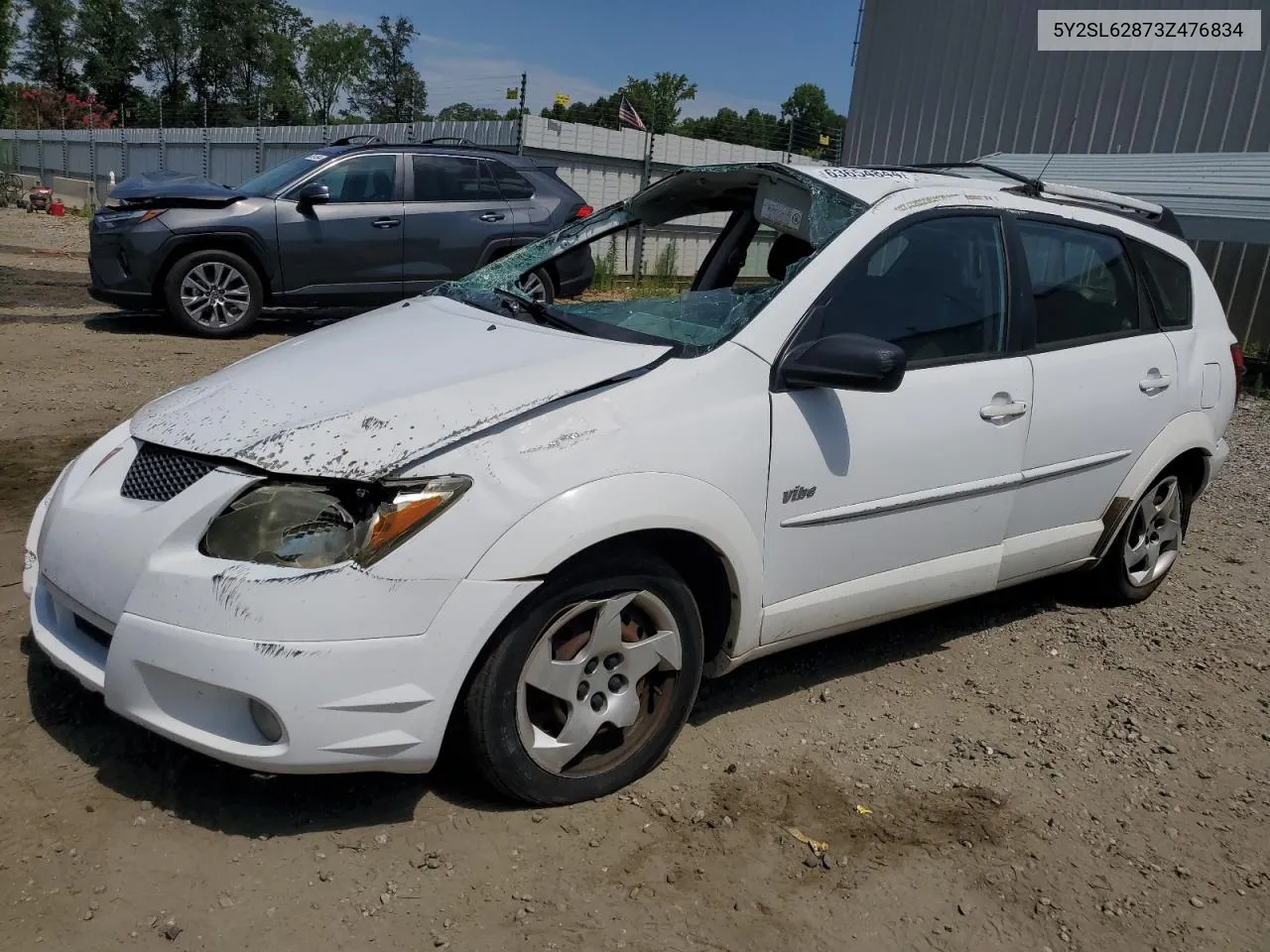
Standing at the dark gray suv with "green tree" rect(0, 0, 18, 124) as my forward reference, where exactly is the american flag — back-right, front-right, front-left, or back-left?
front-right

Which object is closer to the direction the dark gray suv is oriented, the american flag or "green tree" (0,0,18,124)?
the green tree

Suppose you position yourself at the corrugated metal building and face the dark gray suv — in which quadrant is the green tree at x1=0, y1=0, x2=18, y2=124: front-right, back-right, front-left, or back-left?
front-right

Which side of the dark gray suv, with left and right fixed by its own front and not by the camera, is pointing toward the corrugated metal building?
back

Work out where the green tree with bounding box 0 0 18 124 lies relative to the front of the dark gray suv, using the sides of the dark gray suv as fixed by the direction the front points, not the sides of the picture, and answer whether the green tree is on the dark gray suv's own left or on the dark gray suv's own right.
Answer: on the dark gray suv's own right

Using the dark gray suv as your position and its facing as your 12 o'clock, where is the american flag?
The american flag is roughly at 4 o'clock from the dark gray suv.

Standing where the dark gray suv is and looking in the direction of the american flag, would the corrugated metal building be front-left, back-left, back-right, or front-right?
front-right

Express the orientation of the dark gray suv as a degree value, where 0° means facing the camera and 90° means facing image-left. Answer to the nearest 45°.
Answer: approximately 90°
